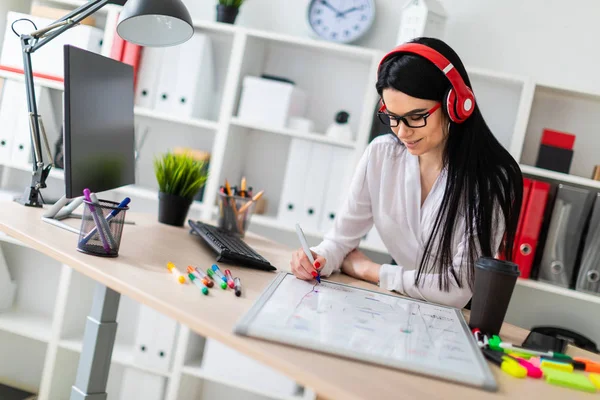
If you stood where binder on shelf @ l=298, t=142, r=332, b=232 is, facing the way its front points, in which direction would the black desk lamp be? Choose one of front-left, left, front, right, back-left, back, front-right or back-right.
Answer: front-right

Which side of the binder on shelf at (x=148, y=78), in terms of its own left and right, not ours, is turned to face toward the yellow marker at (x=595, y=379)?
front

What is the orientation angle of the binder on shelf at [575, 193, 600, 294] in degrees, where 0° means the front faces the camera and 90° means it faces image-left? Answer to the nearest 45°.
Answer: approximately 0°

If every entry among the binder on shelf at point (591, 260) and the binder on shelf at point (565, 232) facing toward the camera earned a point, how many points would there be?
2

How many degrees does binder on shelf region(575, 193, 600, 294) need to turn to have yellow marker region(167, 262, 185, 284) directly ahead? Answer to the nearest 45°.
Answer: approximately 45° to its right

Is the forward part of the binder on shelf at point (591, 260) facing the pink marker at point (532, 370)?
yes

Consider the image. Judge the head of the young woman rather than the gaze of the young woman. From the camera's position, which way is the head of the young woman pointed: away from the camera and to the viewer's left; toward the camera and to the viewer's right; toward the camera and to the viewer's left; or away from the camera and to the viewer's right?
toward the camera and to the viewer's left

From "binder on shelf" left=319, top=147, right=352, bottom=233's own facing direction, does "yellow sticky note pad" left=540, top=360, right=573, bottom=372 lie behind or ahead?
ahead

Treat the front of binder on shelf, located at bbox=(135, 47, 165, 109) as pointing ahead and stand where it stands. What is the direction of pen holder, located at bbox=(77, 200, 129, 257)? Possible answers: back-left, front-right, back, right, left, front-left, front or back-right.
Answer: front
